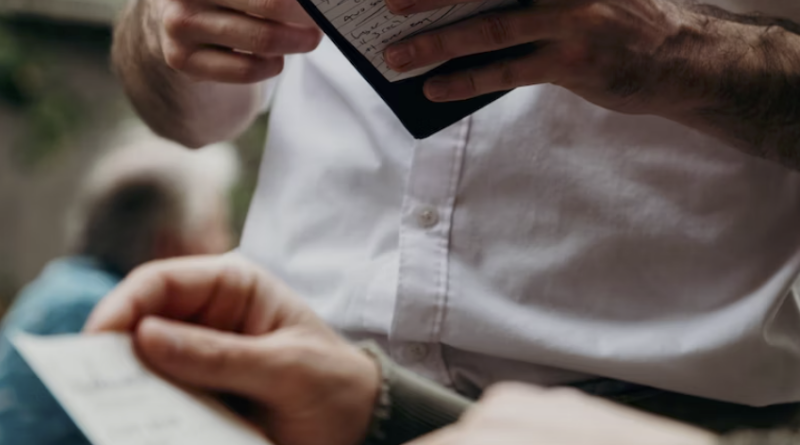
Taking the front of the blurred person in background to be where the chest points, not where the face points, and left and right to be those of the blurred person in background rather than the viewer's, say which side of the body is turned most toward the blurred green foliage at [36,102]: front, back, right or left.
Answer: left

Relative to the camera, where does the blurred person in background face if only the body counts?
to the viewer's right
